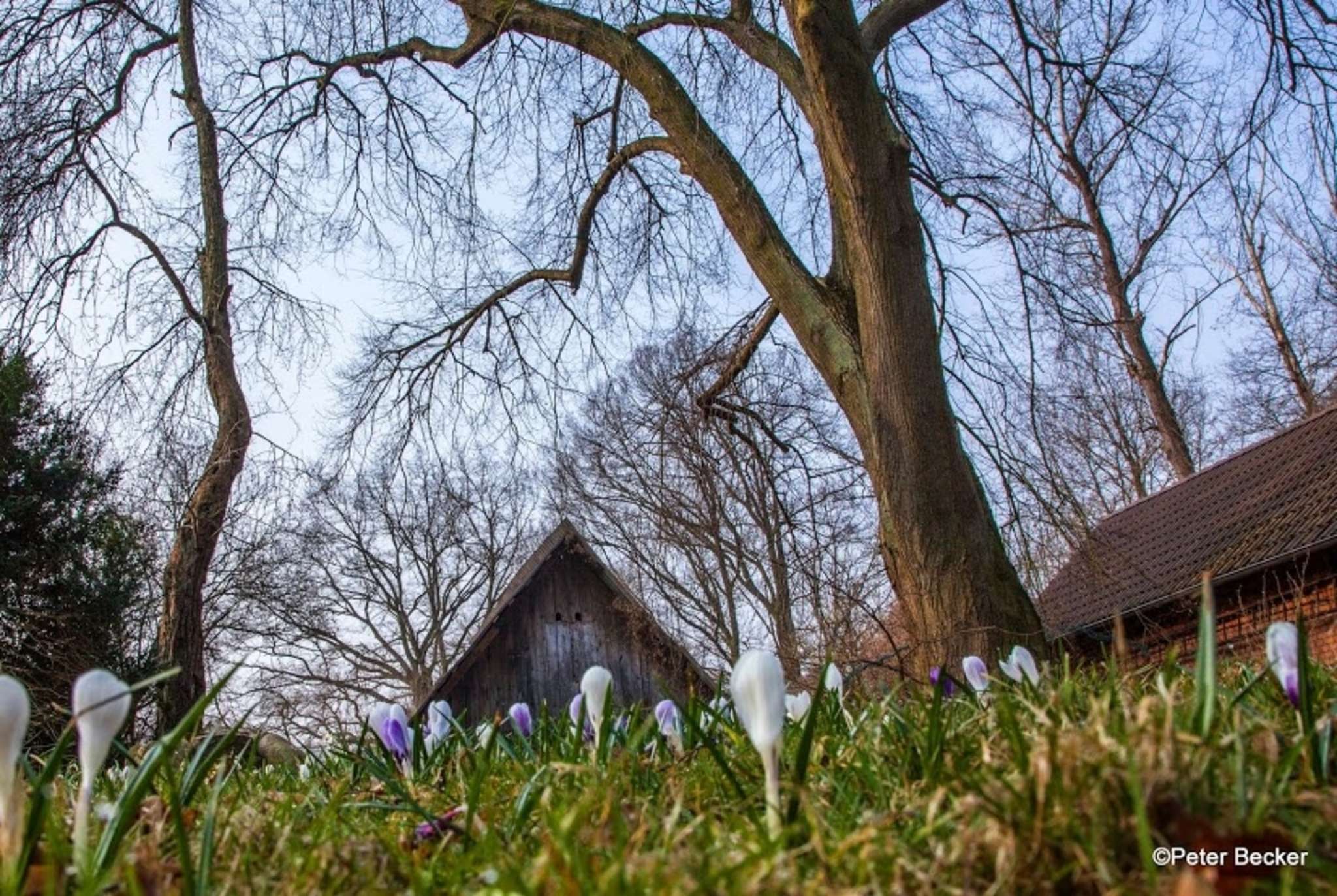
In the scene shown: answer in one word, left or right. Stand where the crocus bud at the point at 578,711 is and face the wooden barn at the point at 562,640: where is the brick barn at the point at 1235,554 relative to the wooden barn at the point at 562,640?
right

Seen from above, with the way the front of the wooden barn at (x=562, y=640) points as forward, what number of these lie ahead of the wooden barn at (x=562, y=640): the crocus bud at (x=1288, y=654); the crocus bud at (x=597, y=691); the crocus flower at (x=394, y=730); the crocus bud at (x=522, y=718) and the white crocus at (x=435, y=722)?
5

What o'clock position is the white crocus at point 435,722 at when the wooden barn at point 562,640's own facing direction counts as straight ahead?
The white crocus is roughly at 12 o'clock from the wooden barn.

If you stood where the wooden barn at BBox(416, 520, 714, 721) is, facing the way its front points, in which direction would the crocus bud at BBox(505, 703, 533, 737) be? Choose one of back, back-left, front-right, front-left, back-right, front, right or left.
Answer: front

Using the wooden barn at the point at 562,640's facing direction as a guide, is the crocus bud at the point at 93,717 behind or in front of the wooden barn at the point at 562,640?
in front

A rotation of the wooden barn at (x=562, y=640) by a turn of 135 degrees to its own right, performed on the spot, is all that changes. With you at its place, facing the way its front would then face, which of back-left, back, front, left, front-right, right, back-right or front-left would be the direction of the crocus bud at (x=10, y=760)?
back-left

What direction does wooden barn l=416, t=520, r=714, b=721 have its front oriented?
toward the camera

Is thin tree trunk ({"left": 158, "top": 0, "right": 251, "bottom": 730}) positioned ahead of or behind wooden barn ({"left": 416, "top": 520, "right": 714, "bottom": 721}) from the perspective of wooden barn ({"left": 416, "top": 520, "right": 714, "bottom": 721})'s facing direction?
ahead

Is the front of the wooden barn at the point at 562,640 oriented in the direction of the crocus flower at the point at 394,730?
yes

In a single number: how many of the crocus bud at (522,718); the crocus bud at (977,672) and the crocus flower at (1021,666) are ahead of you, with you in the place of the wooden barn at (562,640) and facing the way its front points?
3

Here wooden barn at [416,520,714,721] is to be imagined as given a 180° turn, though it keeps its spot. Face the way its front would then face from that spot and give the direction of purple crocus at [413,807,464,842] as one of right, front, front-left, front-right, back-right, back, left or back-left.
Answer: back

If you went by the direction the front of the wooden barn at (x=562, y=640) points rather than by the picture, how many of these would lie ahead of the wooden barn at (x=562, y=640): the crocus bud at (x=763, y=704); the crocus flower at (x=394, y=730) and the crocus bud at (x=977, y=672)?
3

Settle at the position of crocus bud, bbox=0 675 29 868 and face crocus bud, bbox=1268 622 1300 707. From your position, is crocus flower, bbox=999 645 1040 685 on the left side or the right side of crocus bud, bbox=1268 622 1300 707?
left

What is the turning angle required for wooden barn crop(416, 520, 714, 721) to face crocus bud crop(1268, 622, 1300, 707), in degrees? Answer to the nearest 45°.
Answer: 0° — it already faces it

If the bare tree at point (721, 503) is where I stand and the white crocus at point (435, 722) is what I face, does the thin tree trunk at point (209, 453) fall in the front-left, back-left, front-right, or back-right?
front-right

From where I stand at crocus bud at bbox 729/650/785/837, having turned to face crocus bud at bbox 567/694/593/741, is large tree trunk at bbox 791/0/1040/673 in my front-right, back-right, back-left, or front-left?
front-right

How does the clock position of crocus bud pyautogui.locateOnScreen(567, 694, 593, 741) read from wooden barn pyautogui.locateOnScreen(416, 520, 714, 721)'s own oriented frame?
The crocus bud is roughly at 12 o'clock from the wooden barn.

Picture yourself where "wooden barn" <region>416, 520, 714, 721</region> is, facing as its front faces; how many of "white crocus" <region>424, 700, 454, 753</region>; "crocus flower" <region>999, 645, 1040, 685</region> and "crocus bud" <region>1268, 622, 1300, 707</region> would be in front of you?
3
